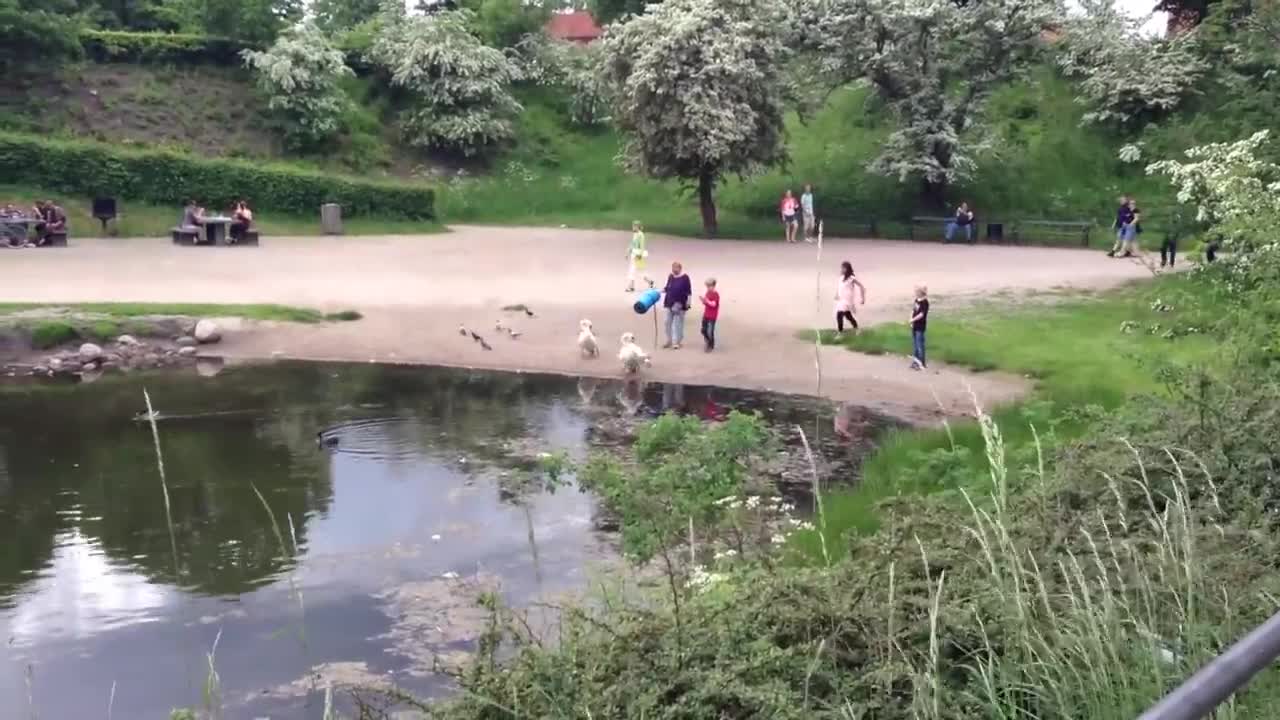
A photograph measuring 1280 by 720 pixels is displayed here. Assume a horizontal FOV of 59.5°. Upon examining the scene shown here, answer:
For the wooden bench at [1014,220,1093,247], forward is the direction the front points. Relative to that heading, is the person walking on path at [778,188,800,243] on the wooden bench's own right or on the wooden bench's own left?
on the wooden bench's own right

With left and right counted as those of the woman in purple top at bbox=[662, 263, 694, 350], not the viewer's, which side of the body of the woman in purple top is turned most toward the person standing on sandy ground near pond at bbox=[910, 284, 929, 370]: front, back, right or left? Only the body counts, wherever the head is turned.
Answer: left

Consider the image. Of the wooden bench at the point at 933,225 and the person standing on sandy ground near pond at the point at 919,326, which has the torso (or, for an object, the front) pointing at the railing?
the wooden bench

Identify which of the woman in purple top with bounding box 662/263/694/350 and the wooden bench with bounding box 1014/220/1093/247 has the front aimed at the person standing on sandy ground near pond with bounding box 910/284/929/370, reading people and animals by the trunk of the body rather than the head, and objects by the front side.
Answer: the wooden bench

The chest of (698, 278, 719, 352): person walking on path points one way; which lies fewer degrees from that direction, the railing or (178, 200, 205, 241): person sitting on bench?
the railing

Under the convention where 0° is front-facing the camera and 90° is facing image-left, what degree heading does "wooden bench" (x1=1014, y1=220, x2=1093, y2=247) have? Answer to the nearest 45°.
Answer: approximately 0°

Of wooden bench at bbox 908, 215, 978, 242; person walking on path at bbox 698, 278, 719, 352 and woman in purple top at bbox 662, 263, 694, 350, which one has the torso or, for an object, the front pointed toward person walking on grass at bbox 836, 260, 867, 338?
the wooden bench

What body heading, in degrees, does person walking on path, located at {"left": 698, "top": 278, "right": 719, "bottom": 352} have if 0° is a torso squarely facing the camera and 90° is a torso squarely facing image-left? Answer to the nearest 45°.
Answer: approximately 45°

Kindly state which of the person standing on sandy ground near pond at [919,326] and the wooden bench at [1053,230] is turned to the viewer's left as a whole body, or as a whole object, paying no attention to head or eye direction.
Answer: the person standing on sandy ground near pond

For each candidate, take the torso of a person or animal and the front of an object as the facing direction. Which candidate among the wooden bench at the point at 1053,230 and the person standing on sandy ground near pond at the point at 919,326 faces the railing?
the wooden bench

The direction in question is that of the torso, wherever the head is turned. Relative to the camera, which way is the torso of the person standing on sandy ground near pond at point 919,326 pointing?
to the viewer's left

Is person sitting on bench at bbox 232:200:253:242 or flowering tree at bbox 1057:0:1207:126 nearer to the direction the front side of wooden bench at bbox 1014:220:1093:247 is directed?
the person sitting on bench
